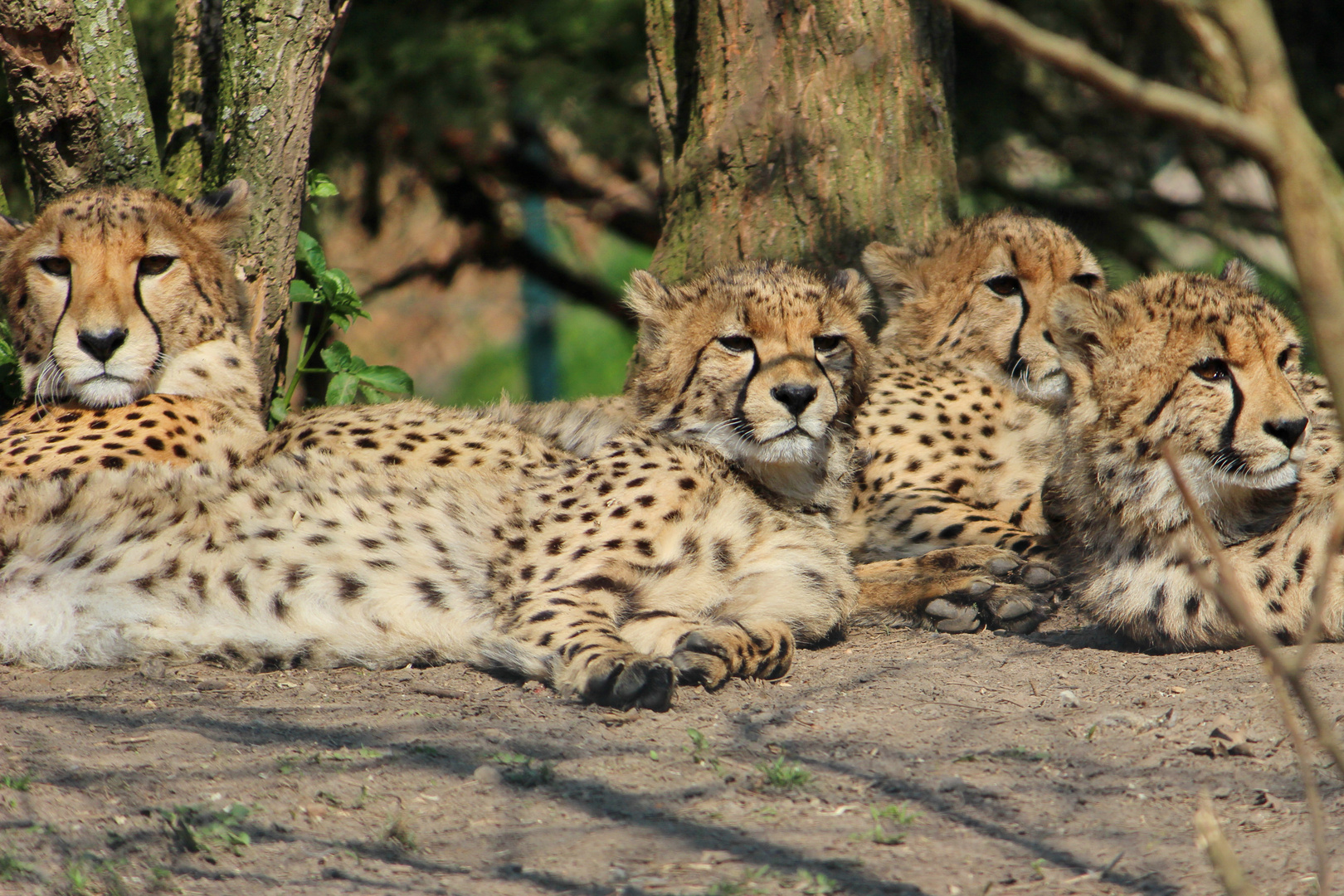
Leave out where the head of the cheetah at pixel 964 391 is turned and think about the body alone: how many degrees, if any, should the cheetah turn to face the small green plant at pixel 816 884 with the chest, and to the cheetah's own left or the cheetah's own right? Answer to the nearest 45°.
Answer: approximately 45° to the cheetah's own right

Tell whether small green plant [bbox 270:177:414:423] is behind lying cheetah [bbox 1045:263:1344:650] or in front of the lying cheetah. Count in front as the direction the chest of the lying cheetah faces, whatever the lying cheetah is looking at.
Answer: behind

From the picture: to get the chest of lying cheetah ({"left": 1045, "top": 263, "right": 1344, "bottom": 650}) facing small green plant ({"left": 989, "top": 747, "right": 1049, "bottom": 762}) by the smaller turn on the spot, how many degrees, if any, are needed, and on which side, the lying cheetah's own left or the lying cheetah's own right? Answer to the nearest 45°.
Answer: approximately 45° to the lying cheetah's own right

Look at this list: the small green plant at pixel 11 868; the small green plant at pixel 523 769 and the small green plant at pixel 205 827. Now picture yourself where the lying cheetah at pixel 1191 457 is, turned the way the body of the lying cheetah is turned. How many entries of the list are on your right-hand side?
3

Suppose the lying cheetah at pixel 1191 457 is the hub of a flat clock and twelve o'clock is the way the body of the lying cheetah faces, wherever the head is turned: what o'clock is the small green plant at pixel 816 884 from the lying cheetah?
The small green plant is roughly at 2 o'clock from the lying cheetah.

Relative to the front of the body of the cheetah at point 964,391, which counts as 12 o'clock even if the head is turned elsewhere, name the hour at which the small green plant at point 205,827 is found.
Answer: The small green plant is roughly at 2 o'clock from the cheetah.

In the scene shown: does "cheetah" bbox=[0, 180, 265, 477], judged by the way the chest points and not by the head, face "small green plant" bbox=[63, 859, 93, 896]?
yes

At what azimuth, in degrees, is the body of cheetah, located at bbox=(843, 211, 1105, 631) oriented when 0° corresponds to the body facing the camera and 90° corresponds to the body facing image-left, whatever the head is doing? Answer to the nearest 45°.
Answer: approximately 315°

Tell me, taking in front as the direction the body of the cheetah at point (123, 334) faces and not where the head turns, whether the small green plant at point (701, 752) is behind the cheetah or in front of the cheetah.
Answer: in front
